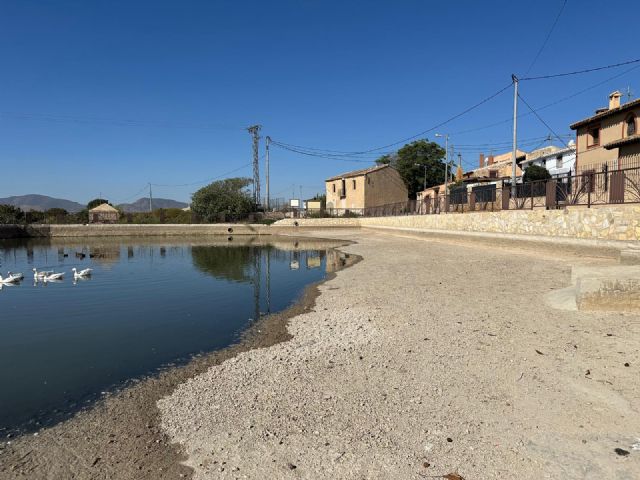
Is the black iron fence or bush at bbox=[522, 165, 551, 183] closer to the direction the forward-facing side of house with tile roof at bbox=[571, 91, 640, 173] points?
the black iron fence

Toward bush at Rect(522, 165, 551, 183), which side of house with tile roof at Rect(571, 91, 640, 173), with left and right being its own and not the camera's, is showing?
right

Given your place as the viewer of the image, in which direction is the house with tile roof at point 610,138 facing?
facing the viewer and to the left of the viewer
